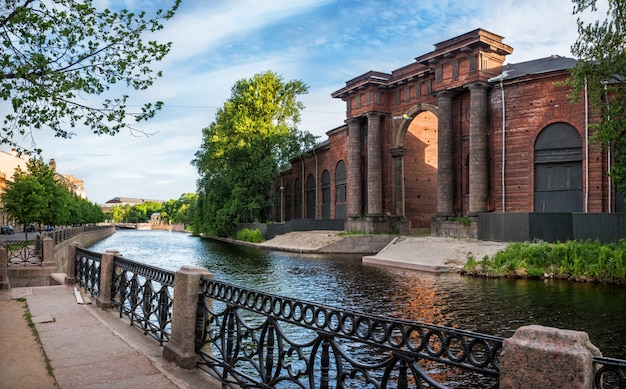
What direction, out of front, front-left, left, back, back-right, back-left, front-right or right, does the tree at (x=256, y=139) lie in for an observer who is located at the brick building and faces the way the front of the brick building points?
right

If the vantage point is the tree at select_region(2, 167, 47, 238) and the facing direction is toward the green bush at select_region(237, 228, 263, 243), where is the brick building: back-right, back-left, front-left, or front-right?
front-right

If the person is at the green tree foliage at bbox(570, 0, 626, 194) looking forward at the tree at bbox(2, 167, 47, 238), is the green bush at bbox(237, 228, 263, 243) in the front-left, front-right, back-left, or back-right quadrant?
front-right

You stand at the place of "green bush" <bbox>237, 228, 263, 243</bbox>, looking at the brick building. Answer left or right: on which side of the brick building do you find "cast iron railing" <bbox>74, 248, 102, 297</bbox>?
right

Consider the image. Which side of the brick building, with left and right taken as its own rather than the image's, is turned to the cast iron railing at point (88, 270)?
front

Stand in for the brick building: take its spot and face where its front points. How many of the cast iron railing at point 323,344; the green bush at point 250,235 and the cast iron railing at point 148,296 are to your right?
1

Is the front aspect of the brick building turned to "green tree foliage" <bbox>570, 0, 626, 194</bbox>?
no

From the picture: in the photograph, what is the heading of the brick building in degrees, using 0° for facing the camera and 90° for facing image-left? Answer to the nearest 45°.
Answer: approximately 45°

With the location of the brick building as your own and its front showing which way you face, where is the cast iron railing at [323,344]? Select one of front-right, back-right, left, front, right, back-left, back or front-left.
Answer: front-left

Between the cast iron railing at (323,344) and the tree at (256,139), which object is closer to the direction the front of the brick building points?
the cast iron railing

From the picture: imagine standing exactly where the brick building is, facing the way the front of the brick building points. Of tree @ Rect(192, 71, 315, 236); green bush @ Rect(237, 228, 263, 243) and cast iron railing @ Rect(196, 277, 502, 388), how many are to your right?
2

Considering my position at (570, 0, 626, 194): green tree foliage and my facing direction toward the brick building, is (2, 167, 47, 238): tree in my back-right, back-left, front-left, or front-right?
front-left

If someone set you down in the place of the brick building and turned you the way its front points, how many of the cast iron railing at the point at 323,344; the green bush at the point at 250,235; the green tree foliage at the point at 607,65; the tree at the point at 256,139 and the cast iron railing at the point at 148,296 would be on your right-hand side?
2

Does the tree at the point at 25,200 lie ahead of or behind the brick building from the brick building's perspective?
ahead

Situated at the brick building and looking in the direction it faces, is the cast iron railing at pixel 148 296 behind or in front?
in front
